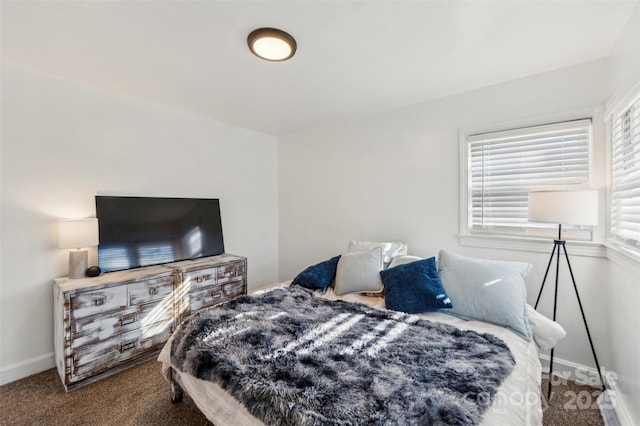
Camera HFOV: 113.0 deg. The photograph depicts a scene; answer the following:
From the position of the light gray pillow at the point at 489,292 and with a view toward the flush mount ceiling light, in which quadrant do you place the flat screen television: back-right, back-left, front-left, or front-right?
front-right

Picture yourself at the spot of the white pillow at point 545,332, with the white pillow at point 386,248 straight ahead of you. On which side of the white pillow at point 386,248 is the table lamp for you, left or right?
left

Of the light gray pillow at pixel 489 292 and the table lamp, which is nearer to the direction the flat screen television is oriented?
the light gray pillow

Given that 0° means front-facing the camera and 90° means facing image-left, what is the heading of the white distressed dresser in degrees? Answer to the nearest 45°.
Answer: approximately 315°

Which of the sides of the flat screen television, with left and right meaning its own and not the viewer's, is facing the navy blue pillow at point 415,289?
front

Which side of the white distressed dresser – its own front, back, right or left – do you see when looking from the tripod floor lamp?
front

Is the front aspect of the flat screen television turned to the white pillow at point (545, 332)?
yes

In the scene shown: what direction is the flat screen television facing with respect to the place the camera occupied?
facing the viewer and to the right of the viewer

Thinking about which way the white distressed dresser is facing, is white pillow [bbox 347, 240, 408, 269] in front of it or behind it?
in front

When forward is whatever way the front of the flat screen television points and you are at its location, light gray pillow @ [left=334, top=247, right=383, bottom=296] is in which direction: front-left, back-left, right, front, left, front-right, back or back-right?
front

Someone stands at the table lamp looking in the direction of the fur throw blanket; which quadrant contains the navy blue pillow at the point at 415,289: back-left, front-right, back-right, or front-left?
front-left

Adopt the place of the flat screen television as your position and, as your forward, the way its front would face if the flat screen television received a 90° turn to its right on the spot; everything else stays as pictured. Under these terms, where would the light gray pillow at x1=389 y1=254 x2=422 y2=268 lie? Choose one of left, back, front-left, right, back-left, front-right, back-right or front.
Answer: left

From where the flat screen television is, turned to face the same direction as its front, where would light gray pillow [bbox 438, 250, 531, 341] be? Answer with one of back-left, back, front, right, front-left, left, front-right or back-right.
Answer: front

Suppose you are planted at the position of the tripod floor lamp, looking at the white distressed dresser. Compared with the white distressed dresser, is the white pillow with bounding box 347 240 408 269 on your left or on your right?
right

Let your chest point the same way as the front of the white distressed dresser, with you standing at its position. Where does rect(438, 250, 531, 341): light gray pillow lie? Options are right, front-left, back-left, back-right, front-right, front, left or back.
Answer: front

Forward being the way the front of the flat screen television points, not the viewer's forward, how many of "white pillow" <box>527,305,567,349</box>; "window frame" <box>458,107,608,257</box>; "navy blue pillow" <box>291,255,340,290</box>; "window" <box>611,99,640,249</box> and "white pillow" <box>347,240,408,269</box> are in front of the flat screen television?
5
